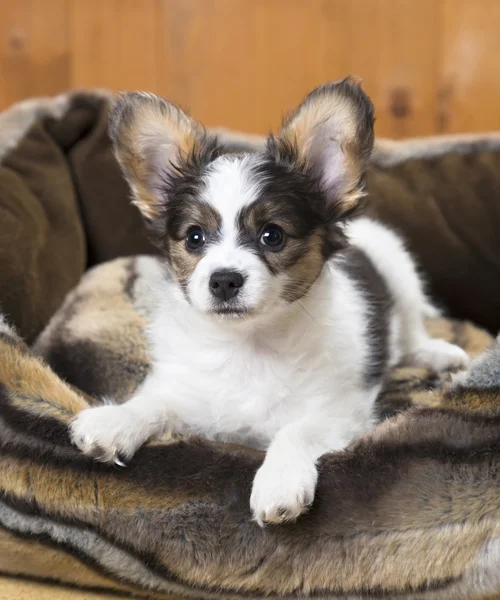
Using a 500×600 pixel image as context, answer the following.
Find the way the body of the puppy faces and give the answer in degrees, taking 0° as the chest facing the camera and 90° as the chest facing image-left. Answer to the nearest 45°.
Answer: approximately 45°
